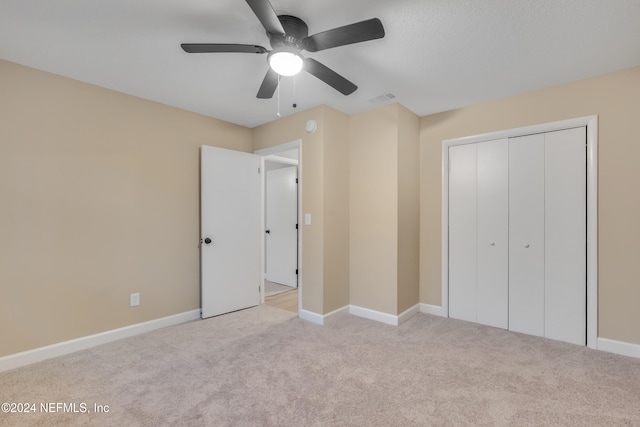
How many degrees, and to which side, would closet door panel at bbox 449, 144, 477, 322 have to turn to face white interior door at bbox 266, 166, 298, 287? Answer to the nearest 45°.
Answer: approximately 45° to its right

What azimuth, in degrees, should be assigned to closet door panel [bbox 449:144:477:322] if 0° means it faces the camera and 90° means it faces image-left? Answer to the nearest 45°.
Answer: approximately 45°

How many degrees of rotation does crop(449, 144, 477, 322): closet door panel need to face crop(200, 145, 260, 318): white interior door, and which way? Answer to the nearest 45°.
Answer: approximately 45° to its right
